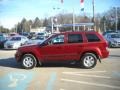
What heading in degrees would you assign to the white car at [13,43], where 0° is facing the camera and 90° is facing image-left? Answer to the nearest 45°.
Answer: approximately 45°

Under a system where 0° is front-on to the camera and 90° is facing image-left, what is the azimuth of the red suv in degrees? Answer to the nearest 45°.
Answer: approximately 90°

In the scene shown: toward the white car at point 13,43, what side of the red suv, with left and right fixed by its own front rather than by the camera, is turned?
right

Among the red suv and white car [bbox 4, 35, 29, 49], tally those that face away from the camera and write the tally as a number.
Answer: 0

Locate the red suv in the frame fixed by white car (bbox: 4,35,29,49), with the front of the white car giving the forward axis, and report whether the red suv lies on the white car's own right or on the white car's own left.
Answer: on the white car's own left
